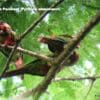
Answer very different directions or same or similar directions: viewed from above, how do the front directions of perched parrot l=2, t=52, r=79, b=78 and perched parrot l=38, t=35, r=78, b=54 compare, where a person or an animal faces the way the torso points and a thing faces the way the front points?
very different directions
